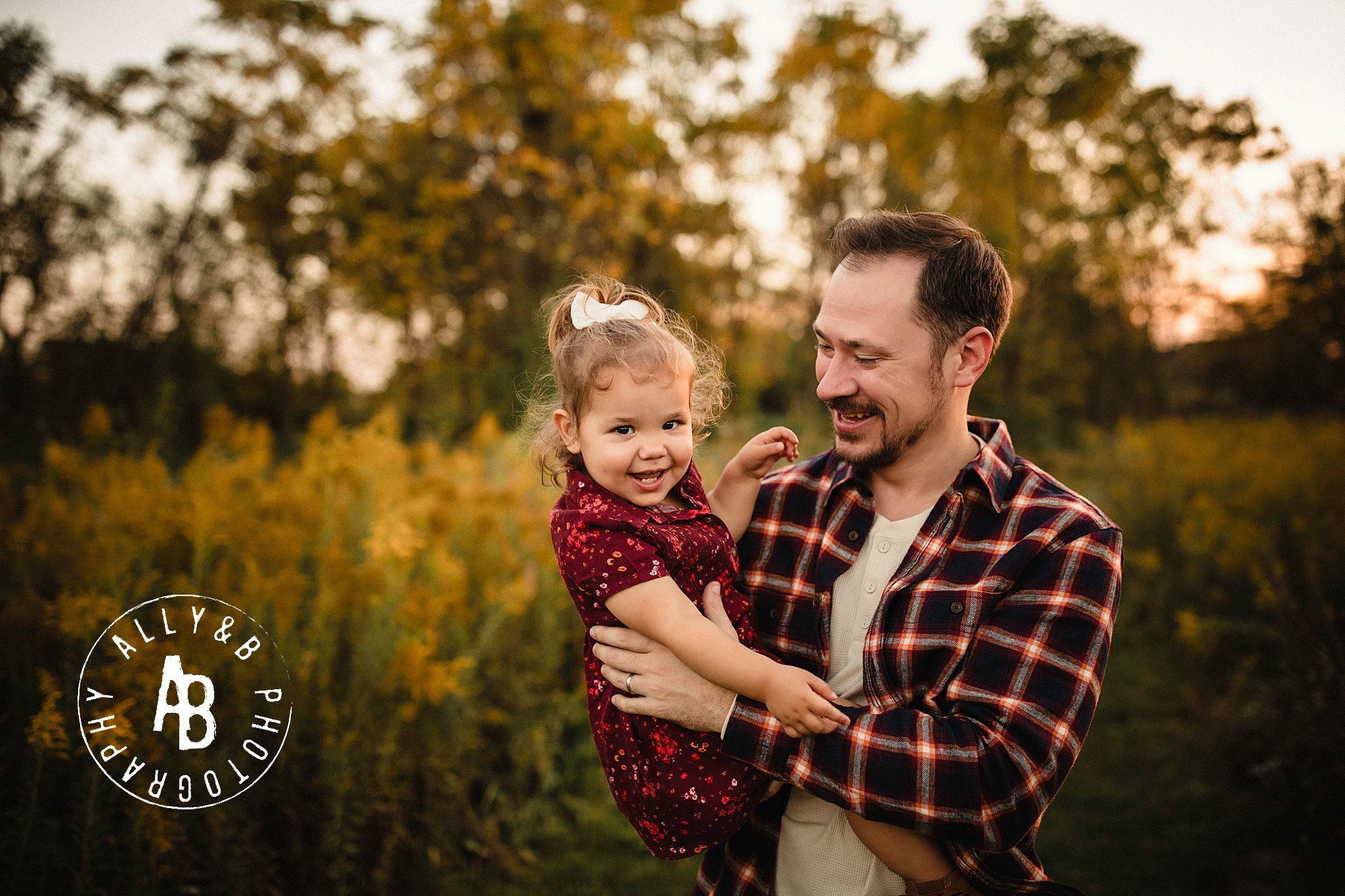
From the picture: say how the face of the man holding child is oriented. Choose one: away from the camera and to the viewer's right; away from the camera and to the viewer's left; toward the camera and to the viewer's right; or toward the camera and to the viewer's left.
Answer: toward the camera and to the viewer's left

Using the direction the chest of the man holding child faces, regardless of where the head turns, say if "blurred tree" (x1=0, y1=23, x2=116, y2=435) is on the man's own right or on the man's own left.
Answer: on the man's own right

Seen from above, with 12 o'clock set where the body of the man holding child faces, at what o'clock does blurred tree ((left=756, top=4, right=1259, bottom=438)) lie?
The blurred tree is roughly at 5 o'clock from the man holding child.

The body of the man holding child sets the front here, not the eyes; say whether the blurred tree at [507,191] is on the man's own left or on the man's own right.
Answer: on the man's own right

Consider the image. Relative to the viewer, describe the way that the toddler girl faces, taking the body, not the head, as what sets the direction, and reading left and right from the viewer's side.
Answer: facing the viewer and to the right of the viewer

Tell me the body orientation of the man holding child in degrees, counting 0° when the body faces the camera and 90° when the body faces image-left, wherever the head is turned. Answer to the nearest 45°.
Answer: approximately 45°

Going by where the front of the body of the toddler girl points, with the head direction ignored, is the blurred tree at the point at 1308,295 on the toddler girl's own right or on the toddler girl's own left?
on the toddler girl's own left
